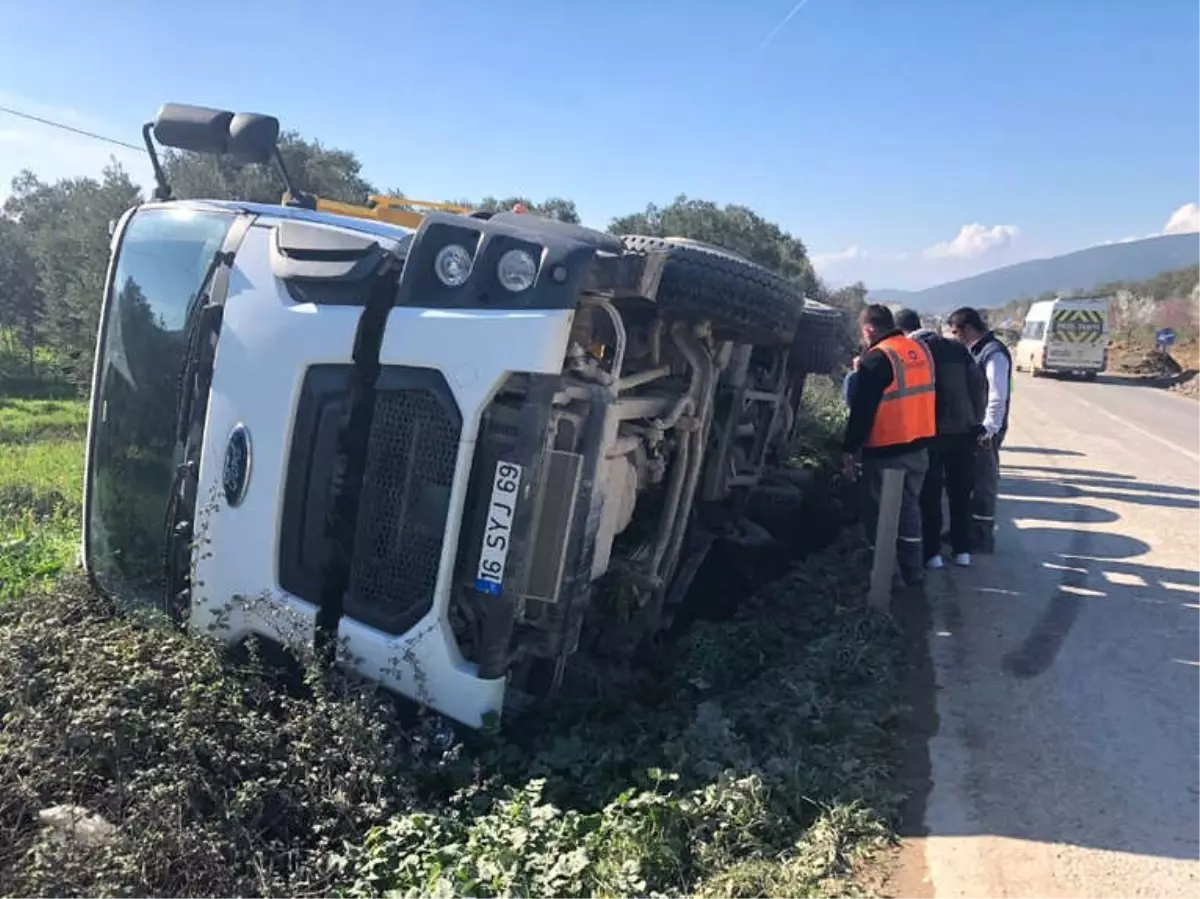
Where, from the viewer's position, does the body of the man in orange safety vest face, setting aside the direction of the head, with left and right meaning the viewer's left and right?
facing away from the viewer and to the left of the viewer

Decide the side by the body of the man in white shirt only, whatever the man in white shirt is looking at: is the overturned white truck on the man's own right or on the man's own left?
on the man's own left

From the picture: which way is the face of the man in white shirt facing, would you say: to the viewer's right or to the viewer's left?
to the viewer's left

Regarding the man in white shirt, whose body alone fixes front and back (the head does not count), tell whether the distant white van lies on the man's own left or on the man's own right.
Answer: on the man's own right

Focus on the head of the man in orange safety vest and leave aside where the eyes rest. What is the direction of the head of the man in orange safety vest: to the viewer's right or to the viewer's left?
to the viewer's left

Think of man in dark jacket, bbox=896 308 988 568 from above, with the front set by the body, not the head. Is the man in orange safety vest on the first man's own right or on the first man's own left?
on the first man's own left

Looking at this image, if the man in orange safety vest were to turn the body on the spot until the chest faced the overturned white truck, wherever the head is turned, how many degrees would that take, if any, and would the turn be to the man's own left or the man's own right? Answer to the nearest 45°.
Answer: approximately 90° to the man's own left

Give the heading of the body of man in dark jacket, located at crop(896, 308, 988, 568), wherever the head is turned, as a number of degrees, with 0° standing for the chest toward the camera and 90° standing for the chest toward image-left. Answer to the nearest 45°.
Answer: approximately 135°

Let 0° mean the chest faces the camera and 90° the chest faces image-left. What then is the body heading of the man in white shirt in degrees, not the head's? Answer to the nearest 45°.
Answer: approximately 90°
